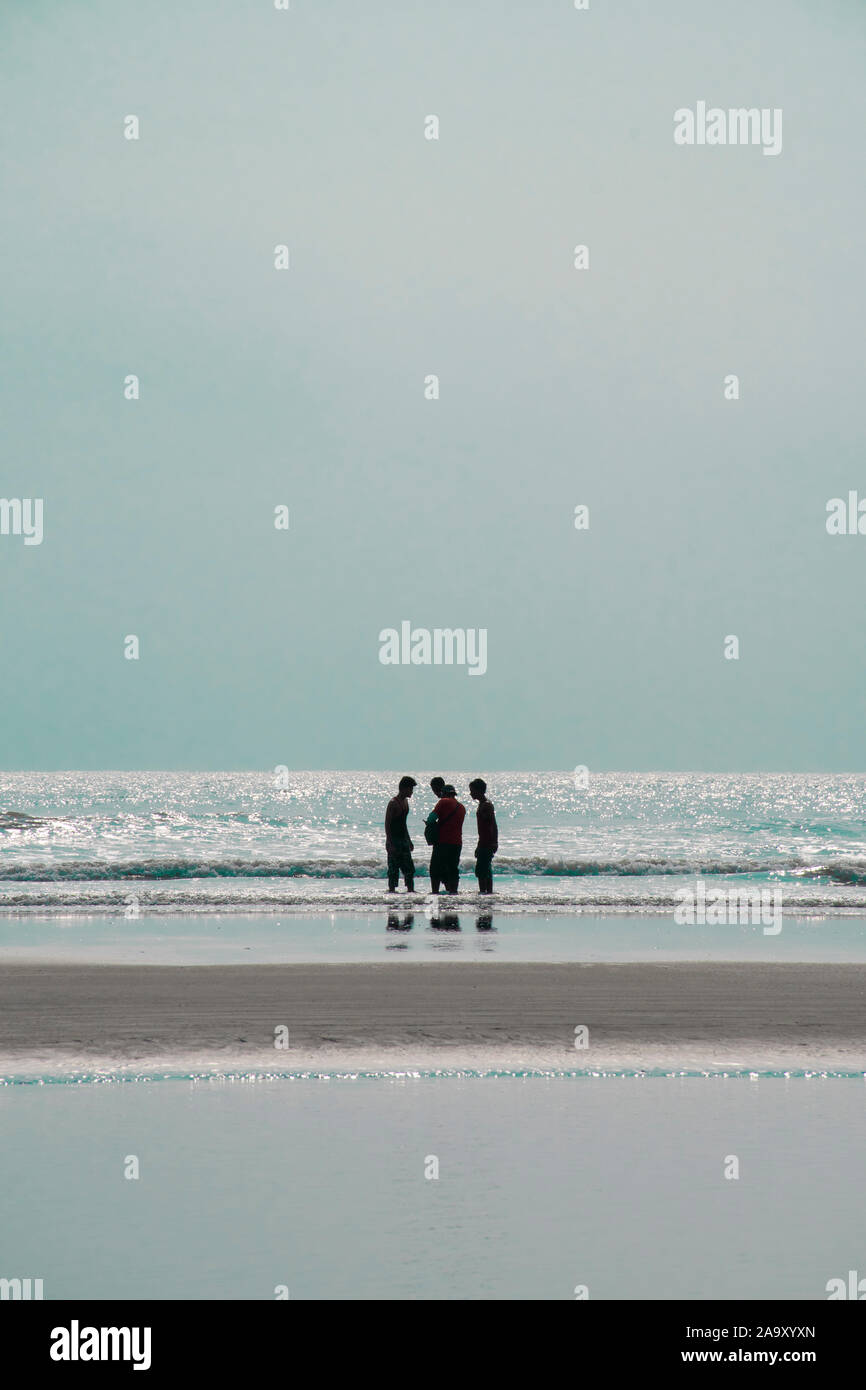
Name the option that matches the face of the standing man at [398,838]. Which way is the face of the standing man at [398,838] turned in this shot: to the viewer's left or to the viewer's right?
to the viewer's right

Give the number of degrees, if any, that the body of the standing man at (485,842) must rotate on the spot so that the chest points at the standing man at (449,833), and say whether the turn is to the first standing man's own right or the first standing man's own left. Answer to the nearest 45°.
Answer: approximately 45° to the first standing man's own left

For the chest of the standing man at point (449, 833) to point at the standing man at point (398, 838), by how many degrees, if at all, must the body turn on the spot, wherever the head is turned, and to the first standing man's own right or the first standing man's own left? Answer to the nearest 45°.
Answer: approximately 45° to the first standing man's own left

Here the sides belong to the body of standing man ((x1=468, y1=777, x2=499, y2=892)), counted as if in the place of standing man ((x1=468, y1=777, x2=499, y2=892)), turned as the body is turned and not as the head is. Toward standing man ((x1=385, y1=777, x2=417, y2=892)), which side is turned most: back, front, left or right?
front

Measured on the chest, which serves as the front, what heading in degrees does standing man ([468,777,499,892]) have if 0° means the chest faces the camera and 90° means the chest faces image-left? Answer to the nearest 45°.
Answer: approximately 90°

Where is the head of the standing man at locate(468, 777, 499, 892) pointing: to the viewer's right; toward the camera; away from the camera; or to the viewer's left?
to the viewer's left

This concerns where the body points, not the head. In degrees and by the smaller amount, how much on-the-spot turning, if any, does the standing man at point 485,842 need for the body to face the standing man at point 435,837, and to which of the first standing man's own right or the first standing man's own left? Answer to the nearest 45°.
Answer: approximately 45° to the first standing man's own left
